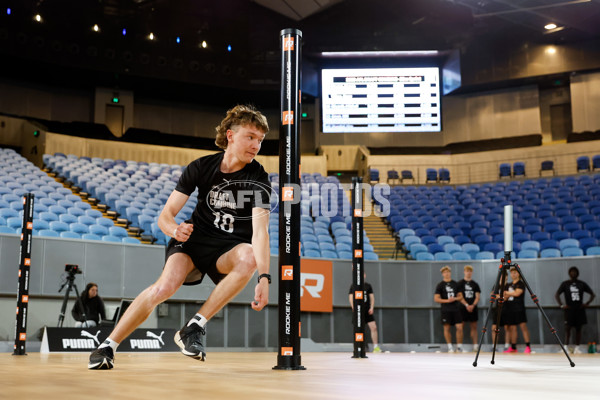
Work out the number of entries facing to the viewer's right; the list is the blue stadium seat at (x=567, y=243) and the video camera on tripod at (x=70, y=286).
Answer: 1

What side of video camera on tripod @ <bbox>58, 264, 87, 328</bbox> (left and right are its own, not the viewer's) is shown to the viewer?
right

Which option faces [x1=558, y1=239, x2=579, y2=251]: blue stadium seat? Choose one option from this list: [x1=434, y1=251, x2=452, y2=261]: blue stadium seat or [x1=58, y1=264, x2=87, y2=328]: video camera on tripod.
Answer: the video camera on tripod

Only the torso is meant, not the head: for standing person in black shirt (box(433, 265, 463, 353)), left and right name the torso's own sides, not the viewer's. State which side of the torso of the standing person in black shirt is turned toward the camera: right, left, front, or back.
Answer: front

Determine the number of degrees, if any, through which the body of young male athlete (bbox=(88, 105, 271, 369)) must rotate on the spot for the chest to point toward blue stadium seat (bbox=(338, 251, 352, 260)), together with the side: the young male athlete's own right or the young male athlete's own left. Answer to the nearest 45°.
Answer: approximately 180°

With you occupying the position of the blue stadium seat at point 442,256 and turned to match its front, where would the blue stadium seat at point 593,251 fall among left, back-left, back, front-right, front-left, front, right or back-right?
left

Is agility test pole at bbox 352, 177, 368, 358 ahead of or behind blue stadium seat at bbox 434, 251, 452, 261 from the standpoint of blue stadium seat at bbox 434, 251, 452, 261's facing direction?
ahead

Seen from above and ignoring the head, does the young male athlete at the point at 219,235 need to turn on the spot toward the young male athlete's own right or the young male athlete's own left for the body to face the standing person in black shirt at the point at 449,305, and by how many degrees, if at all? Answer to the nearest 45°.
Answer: approximately 135° to the young male athlete's own left

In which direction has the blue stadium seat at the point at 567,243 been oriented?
toward the camera

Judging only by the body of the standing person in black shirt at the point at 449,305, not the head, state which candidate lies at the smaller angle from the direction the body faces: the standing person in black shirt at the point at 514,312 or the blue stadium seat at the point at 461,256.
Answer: the standing person in black shirt

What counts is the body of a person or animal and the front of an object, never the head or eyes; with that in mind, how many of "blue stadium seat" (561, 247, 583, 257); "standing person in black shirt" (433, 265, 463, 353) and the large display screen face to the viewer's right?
0

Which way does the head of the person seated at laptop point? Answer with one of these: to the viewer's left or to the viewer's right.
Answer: to the viewer's right

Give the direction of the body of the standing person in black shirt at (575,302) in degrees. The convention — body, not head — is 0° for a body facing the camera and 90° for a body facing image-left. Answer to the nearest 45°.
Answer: approximately 0°

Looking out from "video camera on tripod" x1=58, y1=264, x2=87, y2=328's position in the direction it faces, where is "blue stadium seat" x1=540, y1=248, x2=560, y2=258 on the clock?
The blue stadium seat is roughly at 12 o'clock from the video camera on tripod.

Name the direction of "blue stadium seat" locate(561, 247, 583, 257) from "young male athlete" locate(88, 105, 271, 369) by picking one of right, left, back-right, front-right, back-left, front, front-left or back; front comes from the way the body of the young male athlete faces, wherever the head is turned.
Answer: back-left

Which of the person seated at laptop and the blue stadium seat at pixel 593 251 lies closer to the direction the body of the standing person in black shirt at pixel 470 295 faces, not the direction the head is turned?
the person seated at laptop

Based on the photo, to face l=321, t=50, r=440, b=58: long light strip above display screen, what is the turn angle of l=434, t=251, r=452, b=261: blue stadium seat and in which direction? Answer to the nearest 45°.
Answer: approximately 180°
